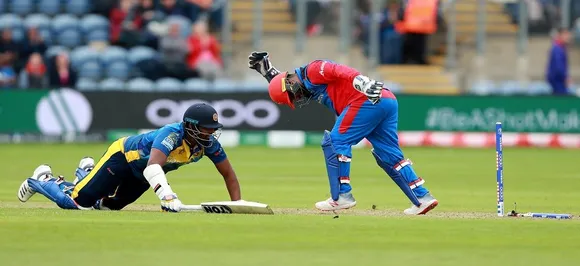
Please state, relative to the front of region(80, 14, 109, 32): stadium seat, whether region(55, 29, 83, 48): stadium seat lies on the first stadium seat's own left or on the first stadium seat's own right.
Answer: on the first stadium seat's own right

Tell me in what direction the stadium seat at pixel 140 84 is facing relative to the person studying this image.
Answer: facing the viewer

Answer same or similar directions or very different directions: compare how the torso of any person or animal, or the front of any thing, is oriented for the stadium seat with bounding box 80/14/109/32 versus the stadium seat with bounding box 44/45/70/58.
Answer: same or similar directions

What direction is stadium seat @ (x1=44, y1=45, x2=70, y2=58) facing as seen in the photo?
toward the camera

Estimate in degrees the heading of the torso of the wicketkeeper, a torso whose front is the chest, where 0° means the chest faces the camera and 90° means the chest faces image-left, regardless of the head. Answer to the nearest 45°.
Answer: approximately 90°

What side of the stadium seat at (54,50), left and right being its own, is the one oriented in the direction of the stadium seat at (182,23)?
left

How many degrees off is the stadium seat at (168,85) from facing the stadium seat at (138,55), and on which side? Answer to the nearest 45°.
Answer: approximately 135° to its right

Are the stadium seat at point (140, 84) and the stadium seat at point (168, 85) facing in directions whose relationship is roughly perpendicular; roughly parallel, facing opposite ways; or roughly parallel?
roughly parallel

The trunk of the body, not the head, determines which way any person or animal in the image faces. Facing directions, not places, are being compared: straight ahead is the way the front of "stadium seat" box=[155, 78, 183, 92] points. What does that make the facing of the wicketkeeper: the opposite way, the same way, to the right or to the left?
to the right

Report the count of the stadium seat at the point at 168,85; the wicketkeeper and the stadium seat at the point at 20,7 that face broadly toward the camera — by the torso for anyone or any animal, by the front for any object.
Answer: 2

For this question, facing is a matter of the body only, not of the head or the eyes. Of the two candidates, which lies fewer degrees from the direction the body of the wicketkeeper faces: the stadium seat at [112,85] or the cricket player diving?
the cricket player diving
